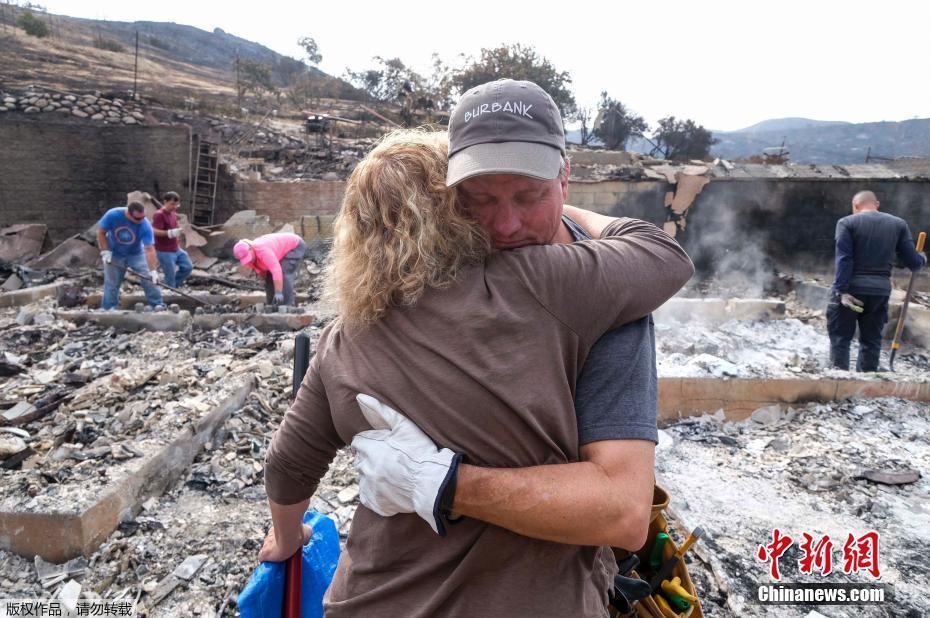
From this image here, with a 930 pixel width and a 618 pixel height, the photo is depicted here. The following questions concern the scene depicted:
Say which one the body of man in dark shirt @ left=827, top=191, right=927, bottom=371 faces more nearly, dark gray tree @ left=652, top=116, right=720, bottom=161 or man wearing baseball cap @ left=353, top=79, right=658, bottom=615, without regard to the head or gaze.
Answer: the dark gray tree

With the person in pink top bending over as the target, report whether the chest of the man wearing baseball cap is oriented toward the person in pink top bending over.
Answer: no

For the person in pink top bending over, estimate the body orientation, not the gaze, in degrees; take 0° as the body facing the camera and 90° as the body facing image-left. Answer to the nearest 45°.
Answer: approximately 90°

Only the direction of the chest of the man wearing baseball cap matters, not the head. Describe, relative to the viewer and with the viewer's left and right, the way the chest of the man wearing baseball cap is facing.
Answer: facing the viewer and to the left of the viewer

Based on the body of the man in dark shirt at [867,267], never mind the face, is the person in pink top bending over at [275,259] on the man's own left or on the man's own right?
on the man's own left

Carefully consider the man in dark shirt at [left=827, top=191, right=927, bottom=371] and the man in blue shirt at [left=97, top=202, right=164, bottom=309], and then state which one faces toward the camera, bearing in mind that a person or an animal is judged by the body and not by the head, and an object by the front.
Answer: the man in blue shirt

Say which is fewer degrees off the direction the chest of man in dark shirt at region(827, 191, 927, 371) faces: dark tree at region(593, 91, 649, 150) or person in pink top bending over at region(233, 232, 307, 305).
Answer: the dark tree

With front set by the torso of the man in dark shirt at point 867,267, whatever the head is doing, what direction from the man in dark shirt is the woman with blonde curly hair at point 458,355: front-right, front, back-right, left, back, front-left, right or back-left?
back

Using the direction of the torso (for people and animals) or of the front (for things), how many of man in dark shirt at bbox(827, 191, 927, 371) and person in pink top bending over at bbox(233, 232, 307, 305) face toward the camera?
0

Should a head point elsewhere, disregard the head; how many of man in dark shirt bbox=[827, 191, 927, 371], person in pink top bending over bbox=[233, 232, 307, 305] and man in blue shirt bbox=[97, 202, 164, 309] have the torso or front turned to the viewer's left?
1

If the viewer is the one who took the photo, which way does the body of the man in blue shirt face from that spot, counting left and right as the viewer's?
facing the viewer

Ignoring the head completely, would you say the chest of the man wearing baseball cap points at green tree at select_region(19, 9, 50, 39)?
no

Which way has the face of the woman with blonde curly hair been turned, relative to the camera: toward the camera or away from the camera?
away from the camera

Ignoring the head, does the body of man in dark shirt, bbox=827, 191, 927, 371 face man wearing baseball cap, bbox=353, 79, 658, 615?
no

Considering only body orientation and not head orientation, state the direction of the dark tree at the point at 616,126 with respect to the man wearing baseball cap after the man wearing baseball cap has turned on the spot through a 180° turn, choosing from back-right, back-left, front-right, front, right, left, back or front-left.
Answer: front-left
